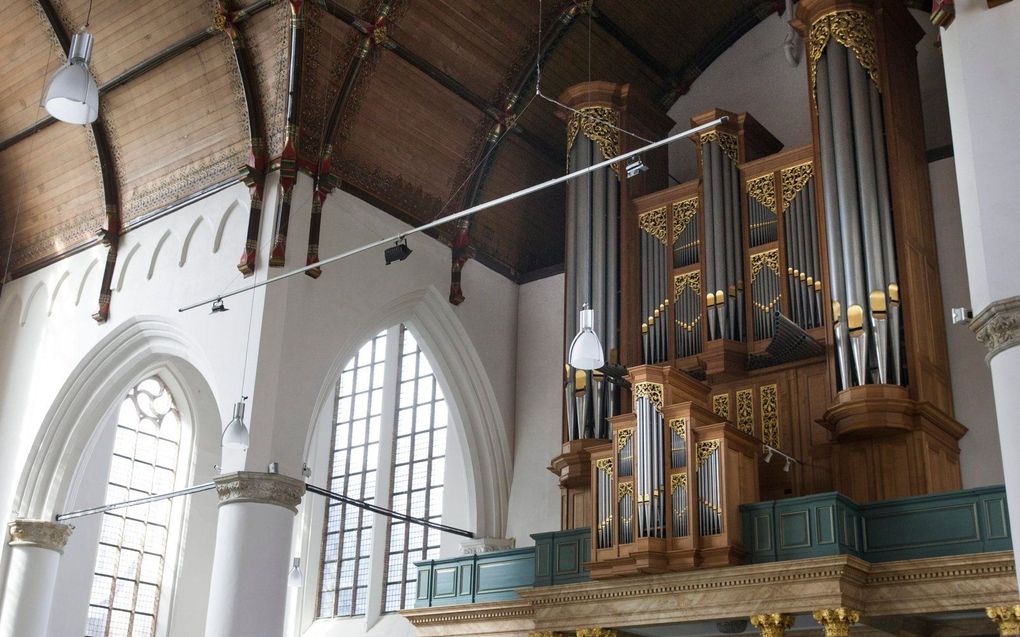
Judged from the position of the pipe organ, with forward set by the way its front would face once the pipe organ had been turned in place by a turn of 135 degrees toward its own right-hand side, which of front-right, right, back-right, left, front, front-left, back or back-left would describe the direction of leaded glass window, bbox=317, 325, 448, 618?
front-left

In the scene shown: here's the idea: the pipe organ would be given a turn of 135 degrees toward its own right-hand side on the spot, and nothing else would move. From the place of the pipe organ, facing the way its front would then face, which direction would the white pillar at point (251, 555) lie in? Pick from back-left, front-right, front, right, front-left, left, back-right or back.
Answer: left

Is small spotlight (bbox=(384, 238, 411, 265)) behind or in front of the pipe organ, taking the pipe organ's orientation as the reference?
in front

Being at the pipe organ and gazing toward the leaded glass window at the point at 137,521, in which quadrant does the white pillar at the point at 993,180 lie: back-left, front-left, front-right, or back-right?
back-left

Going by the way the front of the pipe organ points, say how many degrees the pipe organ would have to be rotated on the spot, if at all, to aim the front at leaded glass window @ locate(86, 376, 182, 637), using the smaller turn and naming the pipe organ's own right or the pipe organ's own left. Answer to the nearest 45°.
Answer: approximately 90° to the pipe organ's own right

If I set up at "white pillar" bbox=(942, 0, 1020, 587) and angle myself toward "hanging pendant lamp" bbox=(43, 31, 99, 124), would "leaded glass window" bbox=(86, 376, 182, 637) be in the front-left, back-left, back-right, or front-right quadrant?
front-right

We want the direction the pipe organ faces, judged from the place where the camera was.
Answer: facing the viewer and to the left of the viewer

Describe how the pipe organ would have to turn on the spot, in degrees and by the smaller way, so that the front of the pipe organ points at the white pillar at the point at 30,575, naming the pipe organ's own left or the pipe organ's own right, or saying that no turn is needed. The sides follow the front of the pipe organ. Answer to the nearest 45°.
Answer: approximately 45° to the pipe organ's own right

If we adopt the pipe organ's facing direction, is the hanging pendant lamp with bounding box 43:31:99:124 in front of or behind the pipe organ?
in front

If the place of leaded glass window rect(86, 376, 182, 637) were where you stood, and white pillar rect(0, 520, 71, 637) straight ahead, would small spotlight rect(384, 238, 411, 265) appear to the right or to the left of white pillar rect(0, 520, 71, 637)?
left
